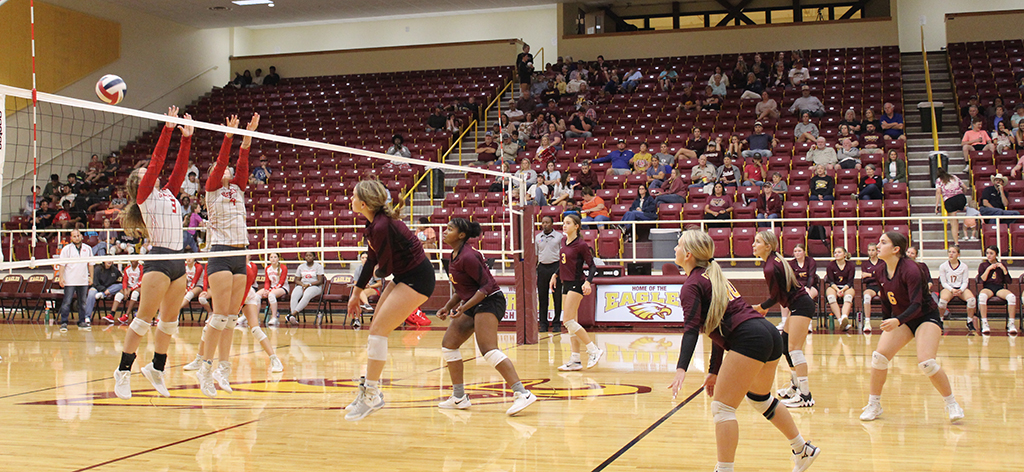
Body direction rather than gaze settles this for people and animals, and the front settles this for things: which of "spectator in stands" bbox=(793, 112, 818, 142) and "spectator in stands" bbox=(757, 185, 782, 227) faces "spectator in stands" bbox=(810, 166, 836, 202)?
"spectator in stands" bbox=(793, 112, 818, 142)

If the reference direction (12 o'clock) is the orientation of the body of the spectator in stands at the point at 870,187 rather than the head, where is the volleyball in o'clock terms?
The volleyball is roughly at 1 o'clock from the spectator in stands.

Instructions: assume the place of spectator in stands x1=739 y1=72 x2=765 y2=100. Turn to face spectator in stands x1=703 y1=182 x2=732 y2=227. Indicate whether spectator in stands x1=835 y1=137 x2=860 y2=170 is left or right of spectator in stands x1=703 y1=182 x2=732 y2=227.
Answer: left

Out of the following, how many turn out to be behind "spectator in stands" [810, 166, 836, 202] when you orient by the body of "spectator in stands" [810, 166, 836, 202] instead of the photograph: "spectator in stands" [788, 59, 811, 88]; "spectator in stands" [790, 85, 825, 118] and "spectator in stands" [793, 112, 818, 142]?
3

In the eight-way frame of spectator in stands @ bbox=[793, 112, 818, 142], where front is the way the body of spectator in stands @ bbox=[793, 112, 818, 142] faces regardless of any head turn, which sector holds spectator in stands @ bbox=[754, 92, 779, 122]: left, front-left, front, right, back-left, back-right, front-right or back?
back-right

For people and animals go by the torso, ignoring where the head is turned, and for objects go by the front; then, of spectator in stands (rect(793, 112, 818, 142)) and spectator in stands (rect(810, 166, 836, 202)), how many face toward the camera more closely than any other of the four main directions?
2

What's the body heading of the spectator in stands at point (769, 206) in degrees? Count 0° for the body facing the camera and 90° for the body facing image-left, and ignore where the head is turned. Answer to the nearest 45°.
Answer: approximately 0°

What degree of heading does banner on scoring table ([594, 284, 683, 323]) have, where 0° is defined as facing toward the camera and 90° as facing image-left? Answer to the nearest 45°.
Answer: approximately 0°
